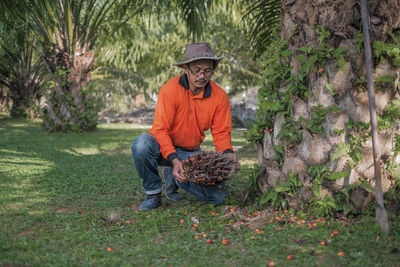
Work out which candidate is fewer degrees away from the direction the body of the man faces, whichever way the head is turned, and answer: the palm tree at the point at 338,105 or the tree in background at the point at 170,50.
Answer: the palm tree

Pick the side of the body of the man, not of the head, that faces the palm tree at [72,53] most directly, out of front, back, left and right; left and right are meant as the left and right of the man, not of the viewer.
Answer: back

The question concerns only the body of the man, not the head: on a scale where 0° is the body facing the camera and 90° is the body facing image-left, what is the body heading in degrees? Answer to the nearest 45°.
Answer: approximately 0°

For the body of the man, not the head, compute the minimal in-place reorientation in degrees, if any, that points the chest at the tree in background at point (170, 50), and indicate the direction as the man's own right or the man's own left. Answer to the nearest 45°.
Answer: approximately 180°

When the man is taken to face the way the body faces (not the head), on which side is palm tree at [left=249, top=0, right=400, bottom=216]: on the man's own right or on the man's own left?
on the man's own left
